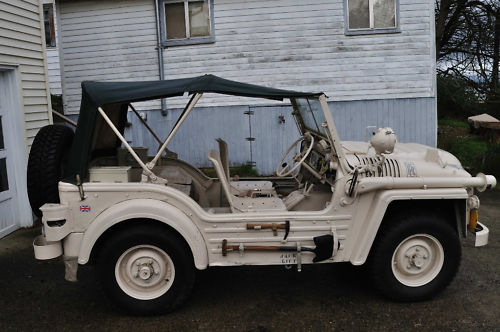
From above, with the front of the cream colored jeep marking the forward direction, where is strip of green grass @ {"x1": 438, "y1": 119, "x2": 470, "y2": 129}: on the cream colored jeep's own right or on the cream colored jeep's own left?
on the cream colored jeep's own left

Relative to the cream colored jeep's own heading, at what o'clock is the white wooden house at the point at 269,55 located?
The white wooden house is roughly at 9 o'clock from the cream colored jeep.

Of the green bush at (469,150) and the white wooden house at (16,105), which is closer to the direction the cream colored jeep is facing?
the green bush

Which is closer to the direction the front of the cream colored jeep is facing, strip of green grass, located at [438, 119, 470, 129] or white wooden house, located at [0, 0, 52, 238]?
the strip of green grass

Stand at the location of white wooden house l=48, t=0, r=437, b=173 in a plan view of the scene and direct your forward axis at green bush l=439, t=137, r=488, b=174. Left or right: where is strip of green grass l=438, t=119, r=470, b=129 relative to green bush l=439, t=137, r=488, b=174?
left

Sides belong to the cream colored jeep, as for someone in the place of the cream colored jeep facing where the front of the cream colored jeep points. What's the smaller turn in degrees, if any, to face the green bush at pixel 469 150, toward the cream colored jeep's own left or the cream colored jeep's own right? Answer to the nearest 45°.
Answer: approximately 45° to the cream colored jeep's own left

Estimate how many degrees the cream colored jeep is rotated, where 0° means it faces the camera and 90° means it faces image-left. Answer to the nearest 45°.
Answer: approximately 270°

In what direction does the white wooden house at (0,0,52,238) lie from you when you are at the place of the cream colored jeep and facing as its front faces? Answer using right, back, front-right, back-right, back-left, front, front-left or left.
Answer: back-left
